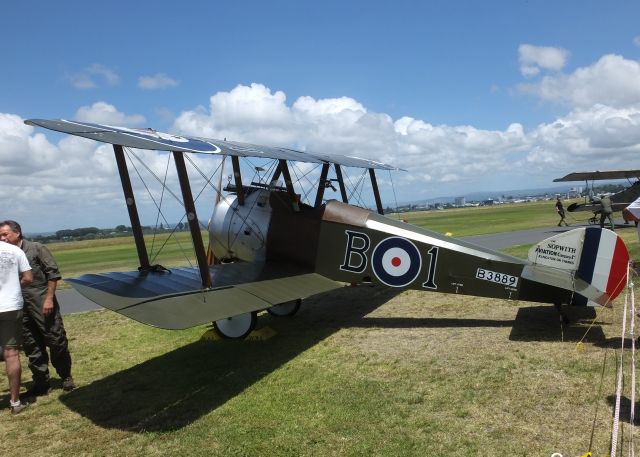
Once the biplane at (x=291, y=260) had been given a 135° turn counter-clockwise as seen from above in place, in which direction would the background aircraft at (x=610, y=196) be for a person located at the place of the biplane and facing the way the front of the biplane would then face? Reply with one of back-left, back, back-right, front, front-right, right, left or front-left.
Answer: back-left

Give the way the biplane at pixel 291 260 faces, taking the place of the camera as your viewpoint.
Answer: facing away from the viewer and to the left of the viewer

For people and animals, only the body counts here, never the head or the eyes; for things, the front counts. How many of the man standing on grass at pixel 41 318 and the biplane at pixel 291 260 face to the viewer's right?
0

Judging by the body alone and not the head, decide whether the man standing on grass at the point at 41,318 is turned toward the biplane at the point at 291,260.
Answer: no

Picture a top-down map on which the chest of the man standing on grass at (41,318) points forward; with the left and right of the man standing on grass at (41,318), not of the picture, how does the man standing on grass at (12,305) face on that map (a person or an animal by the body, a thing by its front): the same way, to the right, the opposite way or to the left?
the opposite way

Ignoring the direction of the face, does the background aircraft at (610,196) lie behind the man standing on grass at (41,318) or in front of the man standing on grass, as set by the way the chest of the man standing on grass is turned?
behind

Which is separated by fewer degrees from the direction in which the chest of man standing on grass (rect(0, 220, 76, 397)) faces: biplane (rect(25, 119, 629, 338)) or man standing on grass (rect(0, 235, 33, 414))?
the man standing on grass

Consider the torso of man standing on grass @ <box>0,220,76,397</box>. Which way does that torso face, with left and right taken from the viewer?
facing the viewer and to the left of the viewer

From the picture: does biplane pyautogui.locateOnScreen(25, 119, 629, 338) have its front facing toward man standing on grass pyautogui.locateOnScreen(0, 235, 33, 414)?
no

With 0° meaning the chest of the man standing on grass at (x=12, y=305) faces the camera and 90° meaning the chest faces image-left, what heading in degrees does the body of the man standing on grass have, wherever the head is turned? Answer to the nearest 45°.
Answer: approximately 225°

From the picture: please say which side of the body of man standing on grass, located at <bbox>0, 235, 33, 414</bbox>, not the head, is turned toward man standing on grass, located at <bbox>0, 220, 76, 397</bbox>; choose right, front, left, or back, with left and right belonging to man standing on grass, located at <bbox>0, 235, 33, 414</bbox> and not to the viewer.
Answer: front
